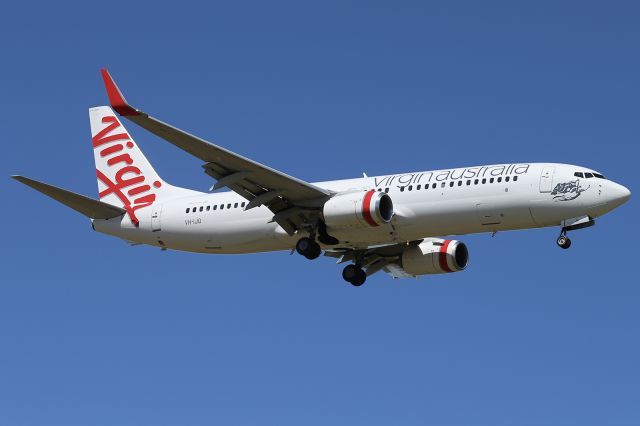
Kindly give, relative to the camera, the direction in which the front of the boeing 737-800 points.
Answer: facing the viewer and to the right of the viewer
